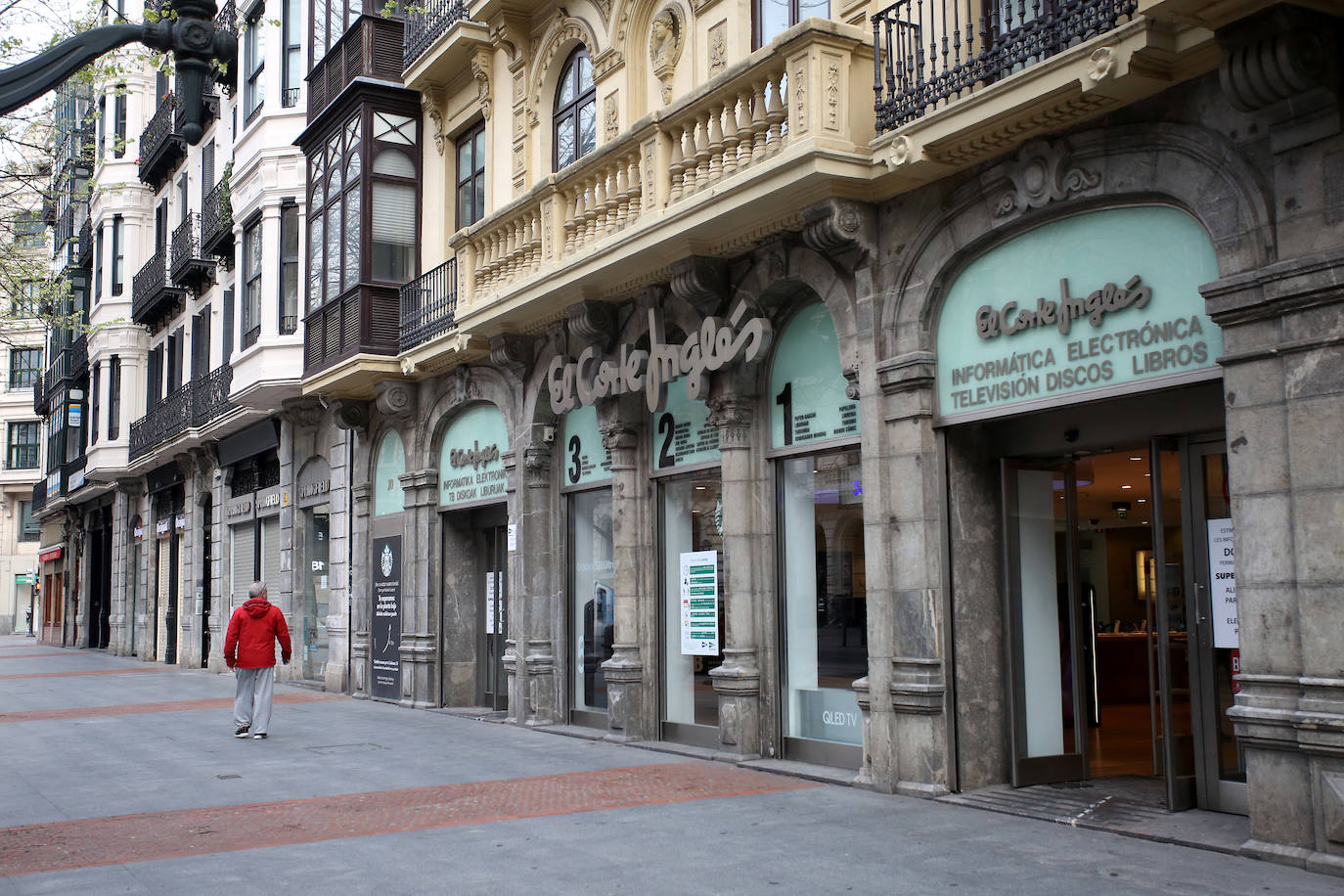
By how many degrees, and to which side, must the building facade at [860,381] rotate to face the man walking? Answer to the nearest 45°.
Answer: approximately 90° to its right

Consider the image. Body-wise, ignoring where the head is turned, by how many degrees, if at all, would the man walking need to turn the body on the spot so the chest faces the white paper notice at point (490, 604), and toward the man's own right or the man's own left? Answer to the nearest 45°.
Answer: approximately 45° to the man's own right

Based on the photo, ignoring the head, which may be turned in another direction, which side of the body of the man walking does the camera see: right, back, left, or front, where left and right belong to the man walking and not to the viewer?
back

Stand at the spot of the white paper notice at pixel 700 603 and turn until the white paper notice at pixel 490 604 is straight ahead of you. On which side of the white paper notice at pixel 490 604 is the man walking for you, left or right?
left

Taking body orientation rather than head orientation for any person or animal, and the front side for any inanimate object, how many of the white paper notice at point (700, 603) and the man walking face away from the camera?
1

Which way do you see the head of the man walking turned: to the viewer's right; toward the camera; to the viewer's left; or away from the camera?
away from the camera

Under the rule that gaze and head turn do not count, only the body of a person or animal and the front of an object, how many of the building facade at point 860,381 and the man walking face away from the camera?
1

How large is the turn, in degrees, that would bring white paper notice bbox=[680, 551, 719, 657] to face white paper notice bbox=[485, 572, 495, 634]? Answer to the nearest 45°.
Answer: approximately 90° to its right

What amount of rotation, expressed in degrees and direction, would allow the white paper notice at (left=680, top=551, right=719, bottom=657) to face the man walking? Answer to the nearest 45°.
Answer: approximately 45° to its right

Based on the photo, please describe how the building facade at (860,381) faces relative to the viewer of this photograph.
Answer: facing the viewer and to the left of the viewer

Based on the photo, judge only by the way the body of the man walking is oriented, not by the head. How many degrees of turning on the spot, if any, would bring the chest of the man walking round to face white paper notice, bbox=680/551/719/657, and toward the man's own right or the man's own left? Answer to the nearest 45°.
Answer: approximately 135° to the man's own right

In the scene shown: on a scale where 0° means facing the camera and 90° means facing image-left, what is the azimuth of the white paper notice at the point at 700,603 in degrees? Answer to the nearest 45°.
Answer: approximately 45°
